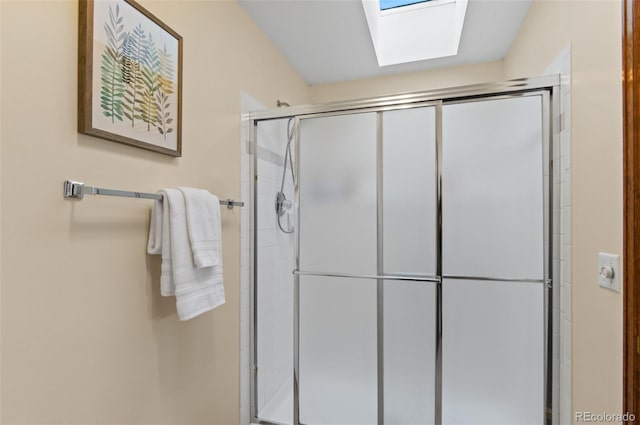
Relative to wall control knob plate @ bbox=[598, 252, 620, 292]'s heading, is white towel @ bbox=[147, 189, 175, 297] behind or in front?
in front

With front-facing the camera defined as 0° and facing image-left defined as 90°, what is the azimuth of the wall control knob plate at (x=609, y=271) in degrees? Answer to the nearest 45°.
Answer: approximately 45°

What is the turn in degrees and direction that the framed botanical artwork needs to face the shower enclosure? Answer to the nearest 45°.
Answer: approximately 45° to its left

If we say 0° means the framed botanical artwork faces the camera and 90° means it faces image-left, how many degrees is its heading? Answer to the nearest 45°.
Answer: approximately 315°

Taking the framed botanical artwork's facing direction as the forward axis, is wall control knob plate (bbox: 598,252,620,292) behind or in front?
in front
